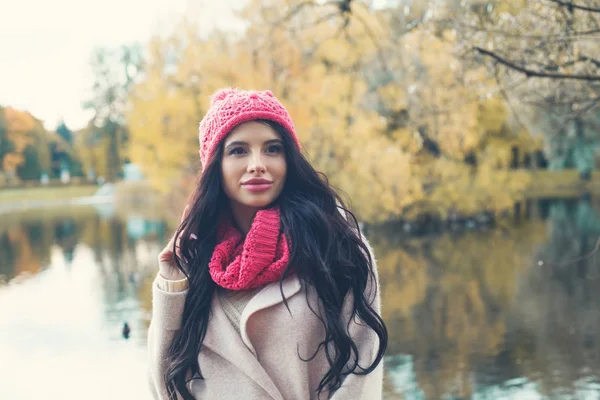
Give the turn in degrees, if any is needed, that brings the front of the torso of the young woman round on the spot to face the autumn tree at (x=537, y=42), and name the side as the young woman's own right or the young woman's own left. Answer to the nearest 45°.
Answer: approximately 135° to the young woman's own left

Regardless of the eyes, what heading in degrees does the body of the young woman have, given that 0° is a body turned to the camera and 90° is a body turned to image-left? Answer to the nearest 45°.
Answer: approximately 0°
